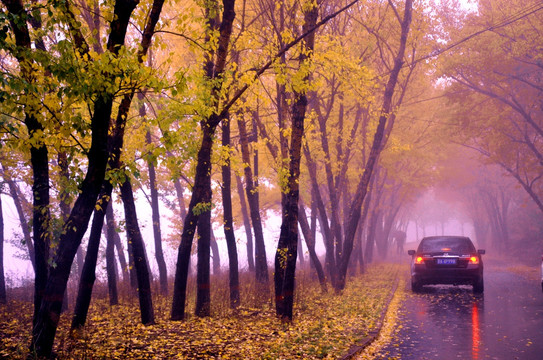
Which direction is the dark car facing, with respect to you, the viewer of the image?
facing away from the viewer
